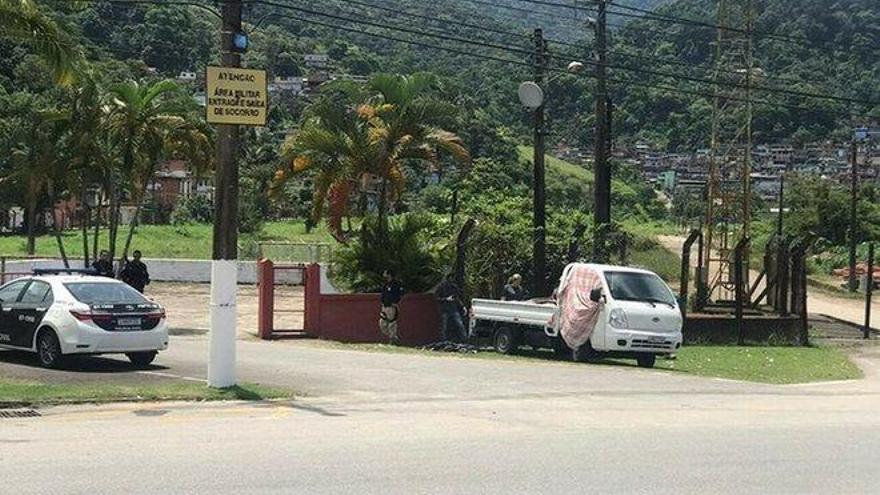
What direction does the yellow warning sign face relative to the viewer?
toward the camera

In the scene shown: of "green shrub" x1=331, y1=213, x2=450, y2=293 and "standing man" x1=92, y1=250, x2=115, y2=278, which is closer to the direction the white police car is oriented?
the standing man

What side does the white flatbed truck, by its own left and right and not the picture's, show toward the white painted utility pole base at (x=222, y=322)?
right

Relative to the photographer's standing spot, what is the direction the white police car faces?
facing away from the viewer and to the left of the viewer

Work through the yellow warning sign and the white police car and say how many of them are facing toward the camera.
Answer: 1

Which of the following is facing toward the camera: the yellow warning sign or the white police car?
the yellow warning sign

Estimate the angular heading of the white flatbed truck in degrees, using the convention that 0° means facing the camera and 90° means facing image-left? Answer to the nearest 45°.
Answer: approximately 315°

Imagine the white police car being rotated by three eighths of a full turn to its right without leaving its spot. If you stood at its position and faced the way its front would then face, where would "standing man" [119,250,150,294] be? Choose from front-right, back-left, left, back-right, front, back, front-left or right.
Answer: left

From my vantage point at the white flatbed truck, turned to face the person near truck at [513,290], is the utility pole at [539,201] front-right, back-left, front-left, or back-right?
front-right
